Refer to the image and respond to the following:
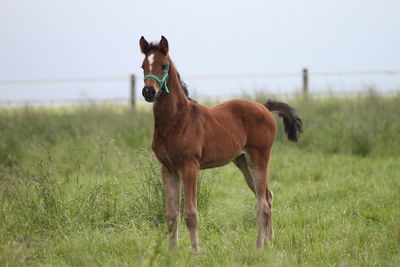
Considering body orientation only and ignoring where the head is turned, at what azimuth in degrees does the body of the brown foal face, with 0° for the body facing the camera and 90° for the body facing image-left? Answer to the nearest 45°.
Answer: approximately 45°

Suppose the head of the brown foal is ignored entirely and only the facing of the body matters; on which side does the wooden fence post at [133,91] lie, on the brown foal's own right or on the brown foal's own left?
on the brown foal's own right
